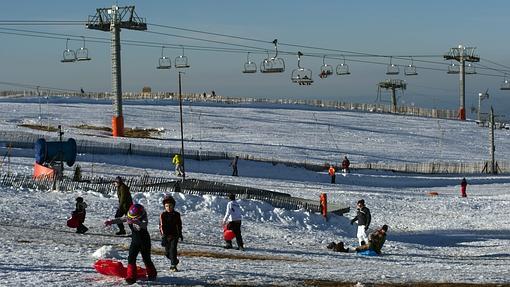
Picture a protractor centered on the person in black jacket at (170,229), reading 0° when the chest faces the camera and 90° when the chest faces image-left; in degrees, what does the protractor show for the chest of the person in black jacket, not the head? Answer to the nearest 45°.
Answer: approximately 0°

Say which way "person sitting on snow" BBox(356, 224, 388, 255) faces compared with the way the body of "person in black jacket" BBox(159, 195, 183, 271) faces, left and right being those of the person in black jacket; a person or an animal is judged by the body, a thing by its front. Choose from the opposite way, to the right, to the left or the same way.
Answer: to the right

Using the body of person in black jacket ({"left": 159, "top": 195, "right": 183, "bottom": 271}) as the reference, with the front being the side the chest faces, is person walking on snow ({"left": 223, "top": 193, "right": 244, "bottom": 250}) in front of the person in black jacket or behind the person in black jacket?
behind

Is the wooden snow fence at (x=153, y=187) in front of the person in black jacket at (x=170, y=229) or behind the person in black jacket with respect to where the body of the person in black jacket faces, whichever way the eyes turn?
behind

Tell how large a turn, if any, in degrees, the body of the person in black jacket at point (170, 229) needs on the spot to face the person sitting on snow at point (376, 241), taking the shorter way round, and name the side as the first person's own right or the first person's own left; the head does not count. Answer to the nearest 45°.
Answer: approximately 135° to the first person's own left

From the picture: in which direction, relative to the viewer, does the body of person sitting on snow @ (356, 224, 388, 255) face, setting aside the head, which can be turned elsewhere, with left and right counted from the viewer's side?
facing to the left of the viewer

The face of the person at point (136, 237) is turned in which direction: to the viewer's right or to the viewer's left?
to the viewer's left

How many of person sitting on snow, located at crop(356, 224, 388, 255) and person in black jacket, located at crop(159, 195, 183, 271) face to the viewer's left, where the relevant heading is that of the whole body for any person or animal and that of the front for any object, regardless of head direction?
1
